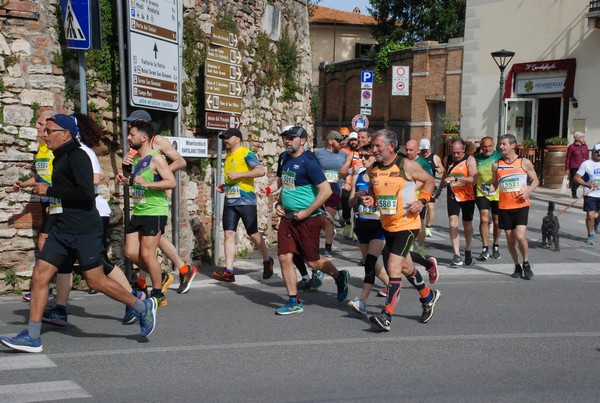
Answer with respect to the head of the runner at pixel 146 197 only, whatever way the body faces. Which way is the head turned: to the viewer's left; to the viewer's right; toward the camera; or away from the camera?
to the viewer's left

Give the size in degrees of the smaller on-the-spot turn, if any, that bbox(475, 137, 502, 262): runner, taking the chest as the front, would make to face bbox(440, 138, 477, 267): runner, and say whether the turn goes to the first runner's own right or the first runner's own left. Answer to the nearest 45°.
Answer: approximately 45° to the first runner's own right

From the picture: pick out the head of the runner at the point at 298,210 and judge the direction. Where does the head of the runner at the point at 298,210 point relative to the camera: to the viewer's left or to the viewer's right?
to the viewer's left

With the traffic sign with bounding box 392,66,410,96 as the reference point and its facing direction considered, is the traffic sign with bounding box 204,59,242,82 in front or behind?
in front

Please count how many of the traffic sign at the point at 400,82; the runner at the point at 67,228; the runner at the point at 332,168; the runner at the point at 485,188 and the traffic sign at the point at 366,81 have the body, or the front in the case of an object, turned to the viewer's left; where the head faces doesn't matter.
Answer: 1

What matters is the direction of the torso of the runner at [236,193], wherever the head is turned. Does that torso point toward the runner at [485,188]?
no

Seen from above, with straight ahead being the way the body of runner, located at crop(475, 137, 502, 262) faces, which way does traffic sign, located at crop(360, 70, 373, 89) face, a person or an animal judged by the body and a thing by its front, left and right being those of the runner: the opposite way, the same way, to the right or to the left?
the same way

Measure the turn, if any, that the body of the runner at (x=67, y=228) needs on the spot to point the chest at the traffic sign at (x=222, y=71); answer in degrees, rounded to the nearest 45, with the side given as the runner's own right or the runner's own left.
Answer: approximately 135° to the runner's own right

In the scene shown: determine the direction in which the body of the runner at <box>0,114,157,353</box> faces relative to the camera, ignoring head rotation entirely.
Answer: to the viewer's left

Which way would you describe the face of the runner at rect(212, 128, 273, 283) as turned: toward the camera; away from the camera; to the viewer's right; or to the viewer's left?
to the viewer's left

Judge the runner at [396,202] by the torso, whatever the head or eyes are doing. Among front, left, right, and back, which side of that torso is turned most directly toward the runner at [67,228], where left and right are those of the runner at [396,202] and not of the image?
front

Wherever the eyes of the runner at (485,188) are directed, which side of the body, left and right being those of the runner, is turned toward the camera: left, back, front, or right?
front

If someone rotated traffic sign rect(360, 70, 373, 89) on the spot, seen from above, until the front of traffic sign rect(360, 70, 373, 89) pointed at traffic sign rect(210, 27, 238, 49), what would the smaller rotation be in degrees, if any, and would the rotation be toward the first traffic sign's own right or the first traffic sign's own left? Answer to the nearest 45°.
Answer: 0° — it already faces it

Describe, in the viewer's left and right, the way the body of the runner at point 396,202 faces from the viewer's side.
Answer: facing the viewer and to the left of the viewer

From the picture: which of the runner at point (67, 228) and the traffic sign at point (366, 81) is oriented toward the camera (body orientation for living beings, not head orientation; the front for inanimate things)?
the traffic sign

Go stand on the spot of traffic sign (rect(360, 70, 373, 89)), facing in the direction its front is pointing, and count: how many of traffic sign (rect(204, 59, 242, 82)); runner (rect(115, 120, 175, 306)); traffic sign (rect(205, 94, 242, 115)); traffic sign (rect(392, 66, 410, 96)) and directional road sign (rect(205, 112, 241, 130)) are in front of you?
4

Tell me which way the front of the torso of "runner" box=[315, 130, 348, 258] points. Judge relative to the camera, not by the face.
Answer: toward the camera

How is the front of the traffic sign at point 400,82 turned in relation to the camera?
facing the viewer
